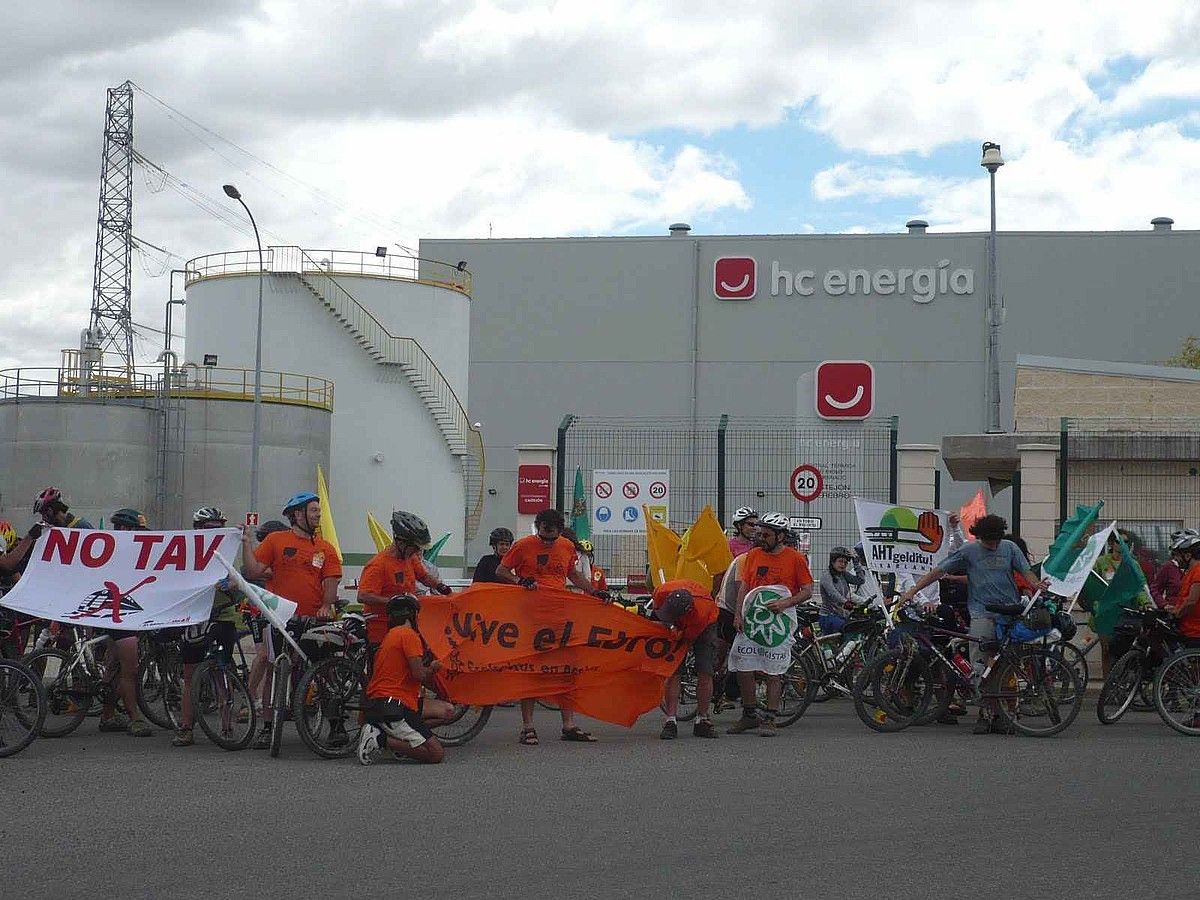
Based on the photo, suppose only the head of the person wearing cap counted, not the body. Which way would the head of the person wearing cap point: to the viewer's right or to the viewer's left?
to the viewer's left

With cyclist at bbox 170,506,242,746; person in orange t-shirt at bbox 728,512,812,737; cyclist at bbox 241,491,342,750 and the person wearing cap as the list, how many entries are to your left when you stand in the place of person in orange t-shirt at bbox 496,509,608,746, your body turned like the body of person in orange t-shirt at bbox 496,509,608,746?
2

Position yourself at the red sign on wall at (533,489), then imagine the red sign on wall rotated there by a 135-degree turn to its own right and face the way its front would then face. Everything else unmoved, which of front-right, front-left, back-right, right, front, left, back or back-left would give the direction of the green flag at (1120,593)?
back

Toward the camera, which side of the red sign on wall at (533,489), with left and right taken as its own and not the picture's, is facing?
front

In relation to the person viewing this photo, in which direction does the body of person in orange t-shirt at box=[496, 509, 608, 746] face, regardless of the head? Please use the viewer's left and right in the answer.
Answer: facing the viewer

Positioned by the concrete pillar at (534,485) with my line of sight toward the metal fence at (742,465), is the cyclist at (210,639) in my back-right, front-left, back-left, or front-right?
back-right

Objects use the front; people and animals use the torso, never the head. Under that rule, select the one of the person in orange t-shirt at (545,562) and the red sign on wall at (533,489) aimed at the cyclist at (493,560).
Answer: the red sign on wall

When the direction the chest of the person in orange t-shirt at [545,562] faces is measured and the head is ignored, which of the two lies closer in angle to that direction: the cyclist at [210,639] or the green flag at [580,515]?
the cyclist

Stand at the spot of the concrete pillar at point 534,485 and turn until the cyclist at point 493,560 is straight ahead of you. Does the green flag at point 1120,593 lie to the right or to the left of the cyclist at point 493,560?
left

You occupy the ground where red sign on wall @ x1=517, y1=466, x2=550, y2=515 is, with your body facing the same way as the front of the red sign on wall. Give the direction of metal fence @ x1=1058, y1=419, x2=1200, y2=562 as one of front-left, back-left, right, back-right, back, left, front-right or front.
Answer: left

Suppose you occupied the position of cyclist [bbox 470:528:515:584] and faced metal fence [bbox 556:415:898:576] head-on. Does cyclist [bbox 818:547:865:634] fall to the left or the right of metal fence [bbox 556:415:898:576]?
right

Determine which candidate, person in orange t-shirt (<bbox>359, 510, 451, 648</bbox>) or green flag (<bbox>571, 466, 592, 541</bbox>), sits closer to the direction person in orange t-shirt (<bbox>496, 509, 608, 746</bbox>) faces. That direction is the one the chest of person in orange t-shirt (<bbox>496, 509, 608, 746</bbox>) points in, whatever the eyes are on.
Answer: the person in orange t-shirt

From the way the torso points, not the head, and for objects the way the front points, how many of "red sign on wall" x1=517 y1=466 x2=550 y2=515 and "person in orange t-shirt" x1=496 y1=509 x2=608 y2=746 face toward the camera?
2
